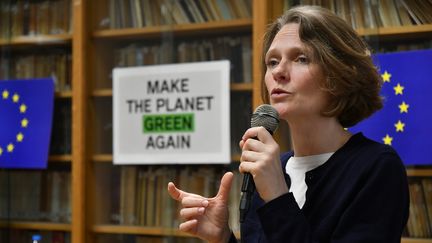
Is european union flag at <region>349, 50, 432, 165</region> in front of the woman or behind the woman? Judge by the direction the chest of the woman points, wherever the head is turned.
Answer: behind

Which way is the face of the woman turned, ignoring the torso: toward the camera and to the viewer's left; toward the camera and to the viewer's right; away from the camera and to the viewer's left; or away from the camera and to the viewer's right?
toward the camera and to the viewer's left

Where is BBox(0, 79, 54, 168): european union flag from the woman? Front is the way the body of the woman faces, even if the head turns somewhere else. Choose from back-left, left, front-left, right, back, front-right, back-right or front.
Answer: right

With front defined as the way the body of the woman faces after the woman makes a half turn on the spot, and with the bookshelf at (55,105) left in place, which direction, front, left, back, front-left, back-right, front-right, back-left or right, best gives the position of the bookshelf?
left

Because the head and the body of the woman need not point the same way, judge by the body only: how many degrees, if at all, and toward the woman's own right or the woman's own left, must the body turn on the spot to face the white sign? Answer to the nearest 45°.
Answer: approximately 135° to the woman's own right

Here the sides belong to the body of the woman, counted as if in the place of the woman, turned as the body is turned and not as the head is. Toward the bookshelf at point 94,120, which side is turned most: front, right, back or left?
right
